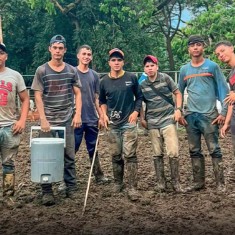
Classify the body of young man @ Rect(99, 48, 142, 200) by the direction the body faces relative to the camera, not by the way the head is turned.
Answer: toward the camera

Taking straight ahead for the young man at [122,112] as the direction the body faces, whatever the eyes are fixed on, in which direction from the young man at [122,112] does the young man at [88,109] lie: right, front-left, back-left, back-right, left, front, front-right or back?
back-right

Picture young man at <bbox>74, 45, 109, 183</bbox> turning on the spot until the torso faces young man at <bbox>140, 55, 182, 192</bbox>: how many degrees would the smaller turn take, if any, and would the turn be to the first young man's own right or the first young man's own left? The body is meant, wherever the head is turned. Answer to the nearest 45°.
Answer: approximately 45° to the first young man's own left

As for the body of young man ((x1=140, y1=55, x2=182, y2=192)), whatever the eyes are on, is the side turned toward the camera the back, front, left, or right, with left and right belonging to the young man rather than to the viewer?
front

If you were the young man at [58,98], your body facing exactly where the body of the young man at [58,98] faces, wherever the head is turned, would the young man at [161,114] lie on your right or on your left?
on your left

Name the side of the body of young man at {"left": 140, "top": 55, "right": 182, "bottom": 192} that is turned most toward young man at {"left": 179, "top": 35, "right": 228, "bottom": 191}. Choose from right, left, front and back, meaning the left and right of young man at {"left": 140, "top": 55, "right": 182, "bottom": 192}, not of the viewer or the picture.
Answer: left

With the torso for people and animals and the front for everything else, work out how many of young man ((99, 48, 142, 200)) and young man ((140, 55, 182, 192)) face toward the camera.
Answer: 2

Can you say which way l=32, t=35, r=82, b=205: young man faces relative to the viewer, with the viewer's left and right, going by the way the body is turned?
facing the viewer
